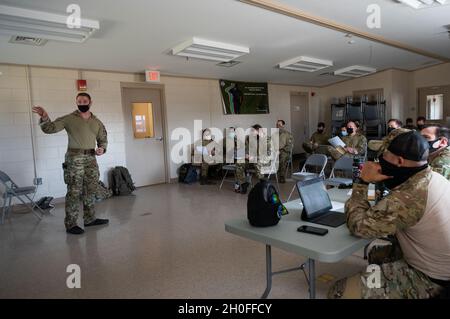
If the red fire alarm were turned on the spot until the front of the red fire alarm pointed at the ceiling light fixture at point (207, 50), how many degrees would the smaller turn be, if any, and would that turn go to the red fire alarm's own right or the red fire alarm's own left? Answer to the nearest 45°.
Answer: approximately 45° to the red fire alarm's own left

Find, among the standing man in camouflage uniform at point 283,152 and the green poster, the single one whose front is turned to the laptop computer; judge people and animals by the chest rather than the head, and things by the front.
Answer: the green poster

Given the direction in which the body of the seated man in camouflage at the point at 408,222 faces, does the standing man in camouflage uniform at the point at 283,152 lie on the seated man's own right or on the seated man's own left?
on the seated man's own right

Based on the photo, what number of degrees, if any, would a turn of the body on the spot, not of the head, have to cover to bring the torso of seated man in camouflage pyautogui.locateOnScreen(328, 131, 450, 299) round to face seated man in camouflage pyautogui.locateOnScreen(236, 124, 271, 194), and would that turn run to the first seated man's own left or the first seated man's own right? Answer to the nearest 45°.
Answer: approximately 45° to the first seated man's own right

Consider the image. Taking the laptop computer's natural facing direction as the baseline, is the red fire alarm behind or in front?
behind

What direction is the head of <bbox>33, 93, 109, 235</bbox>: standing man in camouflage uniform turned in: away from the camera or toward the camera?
toward the camera

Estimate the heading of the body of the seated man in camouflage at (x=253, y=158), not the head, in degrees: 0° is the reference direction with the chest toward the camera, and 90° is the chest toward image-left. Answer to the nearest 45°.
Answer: approximately 45°

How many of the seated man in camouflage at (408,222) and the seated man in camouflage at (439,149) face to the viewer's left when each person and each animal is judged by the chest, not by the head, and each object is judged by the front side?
2

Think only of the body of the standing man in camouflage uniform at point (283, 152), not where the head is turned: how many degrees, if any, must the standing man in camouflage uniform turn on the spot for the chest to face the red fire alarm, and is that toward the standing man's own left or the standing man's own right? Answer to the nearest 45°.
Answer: approximately 45° to the standing man's own left

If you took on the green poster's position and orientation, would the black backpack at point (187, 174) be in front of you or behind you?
in front

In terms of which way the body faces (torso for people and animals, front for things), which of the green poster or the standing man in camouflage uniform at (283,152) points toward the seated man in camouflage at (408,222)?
the green poster

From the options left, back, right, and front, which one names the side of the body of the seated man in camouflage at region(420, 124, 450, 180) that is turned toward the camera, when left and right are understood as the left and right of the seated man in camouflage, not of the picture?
left

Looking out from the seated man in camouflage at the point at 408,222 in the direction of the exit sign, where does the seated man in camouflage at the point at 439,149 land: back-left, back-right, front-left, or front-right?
front-right

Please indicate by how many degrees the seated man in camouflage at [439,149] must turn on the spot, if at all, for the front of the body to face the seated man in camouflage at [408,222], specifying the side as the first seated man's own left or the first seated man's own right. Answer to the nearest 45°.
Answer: approximately 90° to the first seated man's own left

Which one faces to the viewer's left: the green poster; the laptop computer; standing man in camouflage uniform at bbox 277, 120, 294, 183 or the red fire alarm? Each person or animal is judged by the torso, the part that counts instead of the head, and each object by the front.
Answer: the standing man in camouflage uniform

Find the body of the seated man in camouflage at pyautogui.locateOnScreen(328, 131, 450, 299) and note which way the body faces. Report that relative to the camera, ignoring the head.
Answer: to the viewer's left

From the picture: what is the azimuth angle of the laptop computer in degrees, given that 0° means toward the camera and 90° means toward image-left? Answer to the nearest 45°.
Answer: approximately 315°

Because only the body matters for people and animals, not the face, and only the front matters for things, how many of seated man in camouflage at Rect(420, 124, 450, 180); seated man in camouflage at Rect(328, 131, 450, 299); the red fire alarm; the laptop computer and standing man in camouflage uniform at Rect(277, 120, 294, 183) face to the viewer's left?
3

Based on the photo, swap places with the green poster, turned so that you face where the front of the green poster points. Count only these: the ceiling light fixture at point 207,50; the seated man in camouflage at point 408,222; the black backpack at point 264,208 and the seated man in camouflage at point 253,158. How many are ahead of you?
4

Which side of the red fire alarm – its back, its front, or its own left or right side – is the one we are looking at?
front
